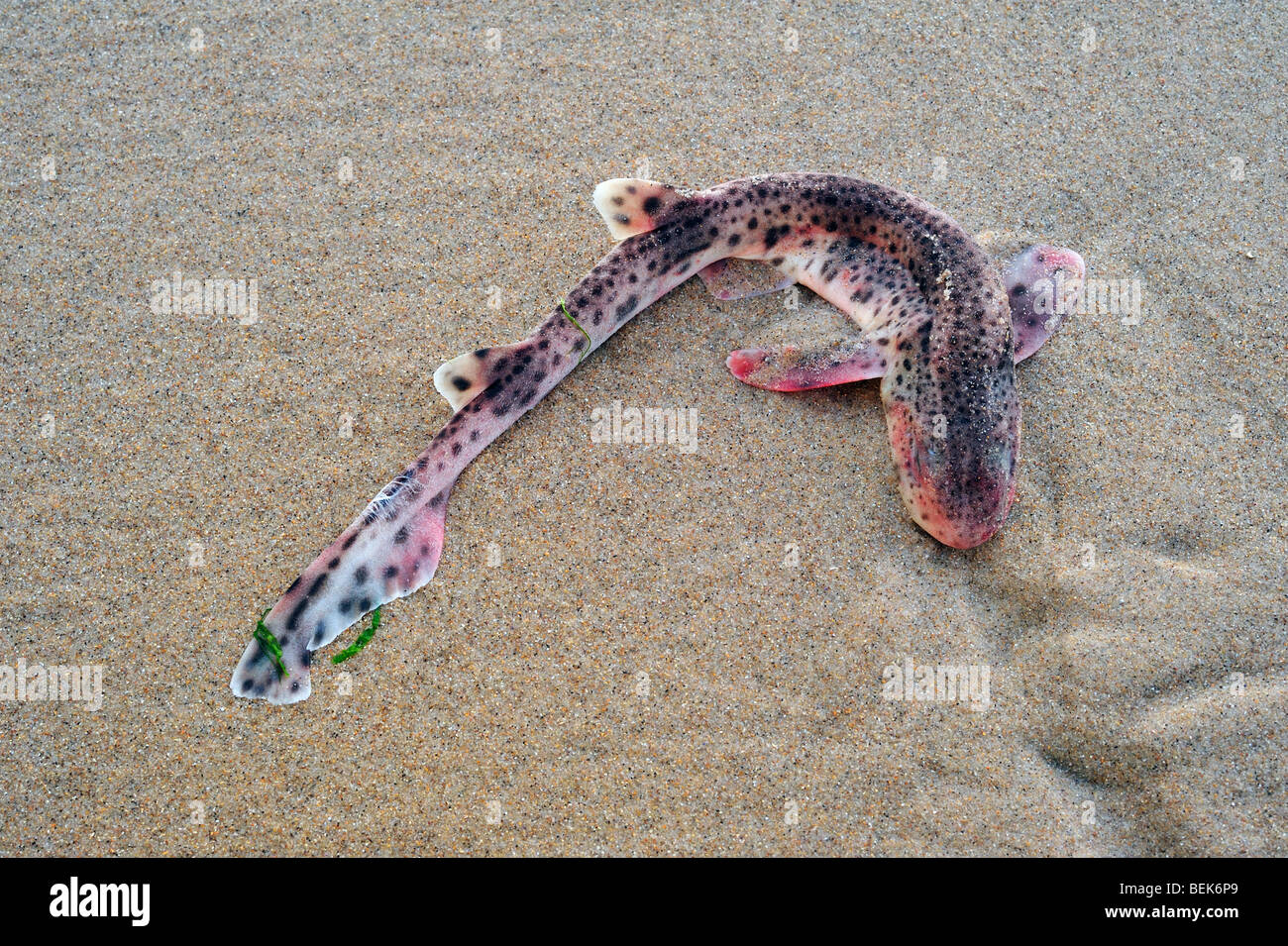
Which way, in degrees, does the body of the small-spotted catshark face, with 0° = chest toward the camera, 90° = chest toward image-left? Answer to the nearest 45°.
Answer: approximately 0°

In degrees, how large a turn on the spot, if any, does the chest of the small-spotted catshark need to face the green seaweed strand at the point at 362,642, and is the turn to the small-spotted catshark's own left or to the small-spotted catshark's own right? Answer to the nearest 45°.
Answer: approximately 45° to the small-spotted catshark's own right
